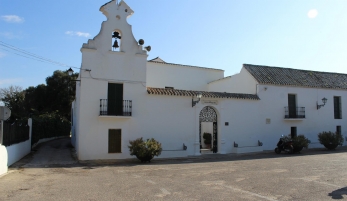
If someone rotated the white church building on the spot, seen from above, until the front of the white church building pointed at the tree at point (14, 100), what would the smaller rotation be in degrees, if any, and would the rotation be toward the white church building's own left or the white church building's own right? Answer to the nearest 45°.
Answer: approximately 135° to the white church building's own right

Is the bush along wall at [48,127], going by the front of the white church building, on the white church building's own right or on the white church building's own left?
on the white church building's own right

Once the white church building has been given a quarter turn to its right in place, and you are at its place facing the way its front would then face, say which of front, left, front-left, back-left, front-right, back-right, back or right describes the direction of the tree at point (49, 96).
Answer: front-right

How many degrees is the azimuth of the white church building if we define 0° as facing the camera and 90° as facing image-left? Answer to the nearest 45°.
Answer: approximately 0°

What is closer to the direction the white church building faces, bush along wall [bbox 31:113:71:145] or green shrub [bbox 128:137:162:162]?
the green shrub
